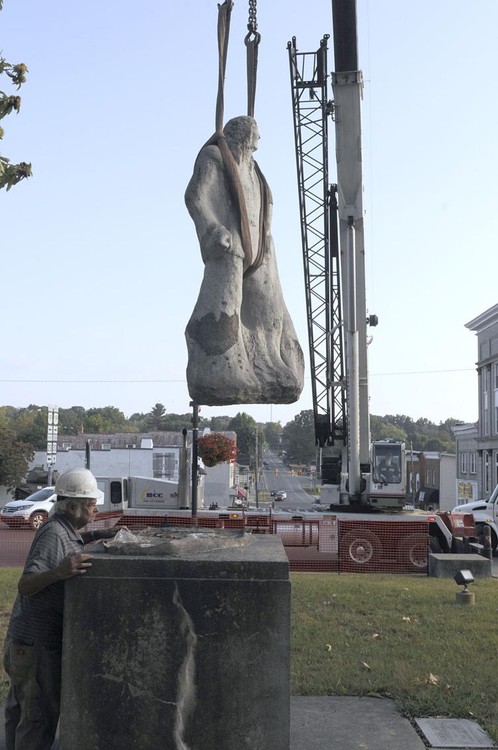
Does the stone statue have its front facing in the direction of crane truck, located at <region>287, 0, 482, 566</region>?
no

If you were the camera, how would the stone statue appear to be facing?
facing the viewer and to the right of the viewer

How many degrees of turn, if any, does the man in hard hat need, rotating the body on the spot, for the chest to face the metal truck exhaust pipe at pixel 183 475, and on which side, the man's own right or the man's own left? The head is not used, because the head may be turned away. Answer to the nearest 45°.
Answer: approximately 90° to the man's own left

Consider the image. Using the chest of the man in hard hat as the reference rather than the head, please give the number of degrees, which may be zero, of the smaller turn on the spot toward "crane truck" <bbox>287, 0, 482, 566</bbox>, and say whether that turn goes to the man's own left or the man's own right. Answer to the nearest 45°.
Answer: approximately 45° to the man's own left

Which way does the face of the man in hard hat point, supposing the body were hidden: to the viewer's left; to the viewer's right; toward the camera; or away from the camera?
to the viewer's right

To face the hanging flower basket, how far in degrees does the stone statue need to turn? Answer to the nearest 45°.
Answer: approximately 135° to its left

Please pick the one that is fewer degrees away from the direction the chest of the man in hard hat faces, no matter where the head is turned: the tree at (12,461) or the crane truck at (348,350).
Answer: the crane truck

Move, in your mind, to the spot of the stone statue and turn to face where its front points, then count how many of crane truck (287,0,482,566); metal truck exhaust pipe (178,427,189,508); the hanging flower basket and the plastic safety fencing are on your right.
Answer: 0

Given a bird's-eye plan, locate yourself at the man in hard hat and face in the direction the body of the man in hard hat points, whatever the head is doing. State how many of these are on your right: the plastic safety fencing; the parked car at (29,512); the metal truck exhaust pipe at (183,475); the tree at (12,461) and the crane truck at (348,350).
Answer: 0

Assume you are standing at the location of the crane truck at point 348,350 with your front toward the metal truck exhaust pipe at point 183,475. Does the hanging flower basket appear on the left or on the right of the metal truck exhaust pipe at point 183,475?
left

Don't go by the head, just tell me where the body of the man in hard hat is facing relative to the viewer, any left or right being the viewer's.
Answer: facing to the right of the viewer

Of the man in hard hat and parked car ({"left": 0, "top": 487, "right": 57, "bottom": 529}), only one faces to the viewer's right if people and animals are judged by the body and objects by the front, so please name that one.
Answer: the man in hard hat

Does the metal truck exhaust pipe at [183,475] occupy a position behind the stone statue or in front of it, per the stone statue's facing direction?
behind

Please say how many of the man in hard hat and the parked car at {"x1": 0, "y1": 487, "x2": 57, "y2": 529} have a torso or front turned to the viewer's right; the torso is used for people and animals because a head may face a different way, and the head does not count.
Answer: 1

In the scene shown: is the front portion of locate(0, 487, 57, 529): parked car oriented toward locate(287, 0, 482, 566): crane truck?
no

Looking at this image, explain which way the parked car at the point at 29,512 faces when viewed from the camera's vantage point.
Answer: facing the viewer and to the left of the viewer
